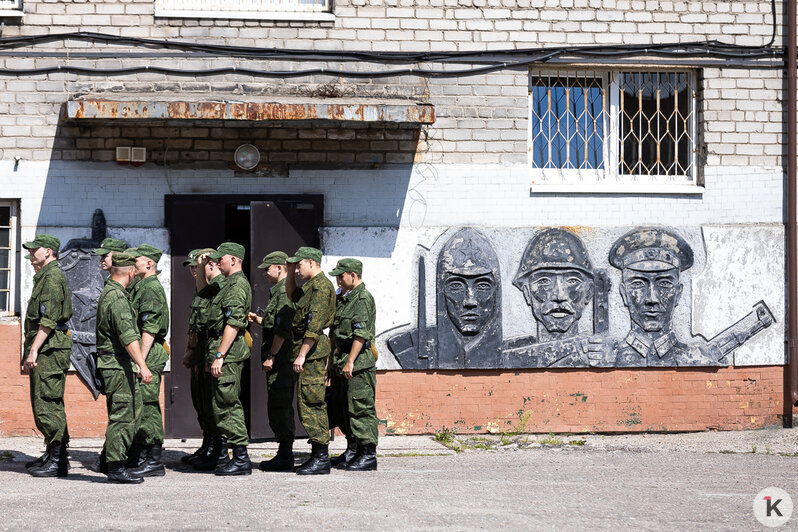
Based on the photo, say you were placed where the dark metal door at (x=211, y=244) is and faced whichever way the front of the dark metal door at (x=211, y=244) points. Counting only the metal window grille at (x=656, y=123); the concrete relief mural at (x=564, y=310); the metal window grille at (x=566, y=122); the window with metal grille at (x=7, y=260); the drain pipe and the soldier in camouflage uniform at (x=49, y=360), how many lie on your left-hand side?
4

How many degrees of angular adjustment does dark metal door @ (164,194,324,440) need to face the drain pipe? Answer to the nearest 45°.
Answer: approximately 90° to its left

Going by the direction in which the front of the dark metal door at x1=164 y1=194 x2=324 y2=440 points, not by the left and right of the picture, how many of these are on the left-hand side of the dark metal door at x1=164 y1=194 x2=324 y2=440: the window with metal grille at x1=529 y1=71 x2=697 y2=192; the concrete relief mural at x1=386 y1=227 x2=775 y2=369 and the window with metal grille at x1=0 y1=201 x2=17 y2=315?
2

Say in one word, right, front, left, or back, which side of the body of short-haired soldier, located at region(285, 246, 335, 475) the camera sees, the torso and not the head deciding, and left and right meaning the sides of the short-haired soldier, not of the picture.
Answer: left

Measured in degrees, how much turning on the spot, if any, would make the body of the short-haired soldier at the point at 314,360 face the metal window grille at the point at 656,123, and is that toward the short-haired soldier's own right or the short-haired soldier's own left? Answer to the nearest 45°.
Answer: approximately 135° to the short-haired soldier's own right

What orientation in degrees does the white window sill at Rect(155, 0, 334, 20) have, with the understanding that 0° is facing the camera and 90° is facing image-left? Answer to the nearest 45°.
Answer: approximately 0°

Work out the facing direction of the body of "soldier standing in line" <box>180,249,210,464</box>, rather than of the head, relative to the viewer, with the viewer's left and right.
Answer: facing to the left of the viewer

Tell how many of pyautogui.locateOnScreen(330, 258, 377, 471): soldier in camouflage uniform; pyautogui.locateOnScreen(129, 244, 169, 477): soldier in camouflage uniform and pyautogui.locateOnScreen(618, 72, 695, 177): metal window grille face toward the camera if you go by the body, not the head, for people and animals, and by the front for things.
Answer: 1

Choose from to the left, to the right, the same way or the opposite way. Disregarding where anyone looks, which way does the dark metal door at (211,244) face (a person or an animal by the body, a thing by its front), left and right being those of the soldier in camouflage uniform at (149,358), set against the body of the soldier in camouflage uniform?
to the left

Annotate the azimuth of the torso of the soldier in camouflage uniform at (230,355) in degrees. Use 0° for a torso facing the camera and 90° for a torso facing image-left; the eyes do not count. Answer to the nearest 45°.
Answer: approximately 90°

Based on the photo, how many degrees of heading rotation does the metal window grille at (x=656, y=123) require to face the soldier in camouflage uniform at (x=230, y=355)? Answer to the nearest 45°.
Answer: approximately 45° to its right

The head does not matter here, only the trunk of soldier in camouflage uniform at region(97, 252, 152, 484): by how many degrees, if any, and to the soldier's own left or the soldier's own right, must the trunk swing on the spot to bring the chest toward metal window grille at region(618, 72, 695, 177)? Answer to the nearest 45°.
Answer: approximately 45° to the soldier's own right

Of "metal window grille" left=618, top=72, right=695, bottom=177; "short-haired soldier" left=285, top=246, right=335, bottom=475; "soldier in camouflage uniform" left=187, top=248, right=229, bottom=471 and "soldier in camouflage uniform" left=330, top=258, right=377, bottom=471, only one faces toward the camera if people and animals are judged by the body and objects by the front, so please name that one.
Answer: the metal window grille
